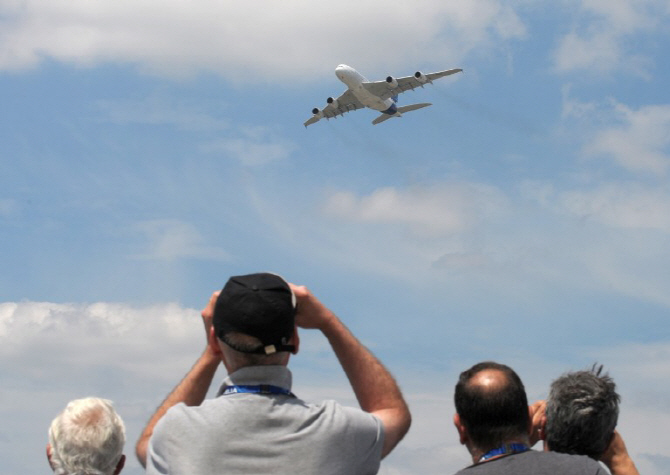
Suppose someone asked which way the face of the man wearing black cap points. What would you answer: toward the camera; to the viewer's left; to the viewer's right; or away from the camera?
away from the camera

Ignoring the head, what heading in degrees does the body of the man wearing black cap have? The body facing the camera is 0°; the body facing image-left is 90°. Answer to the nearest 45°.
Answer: approximately 180°
